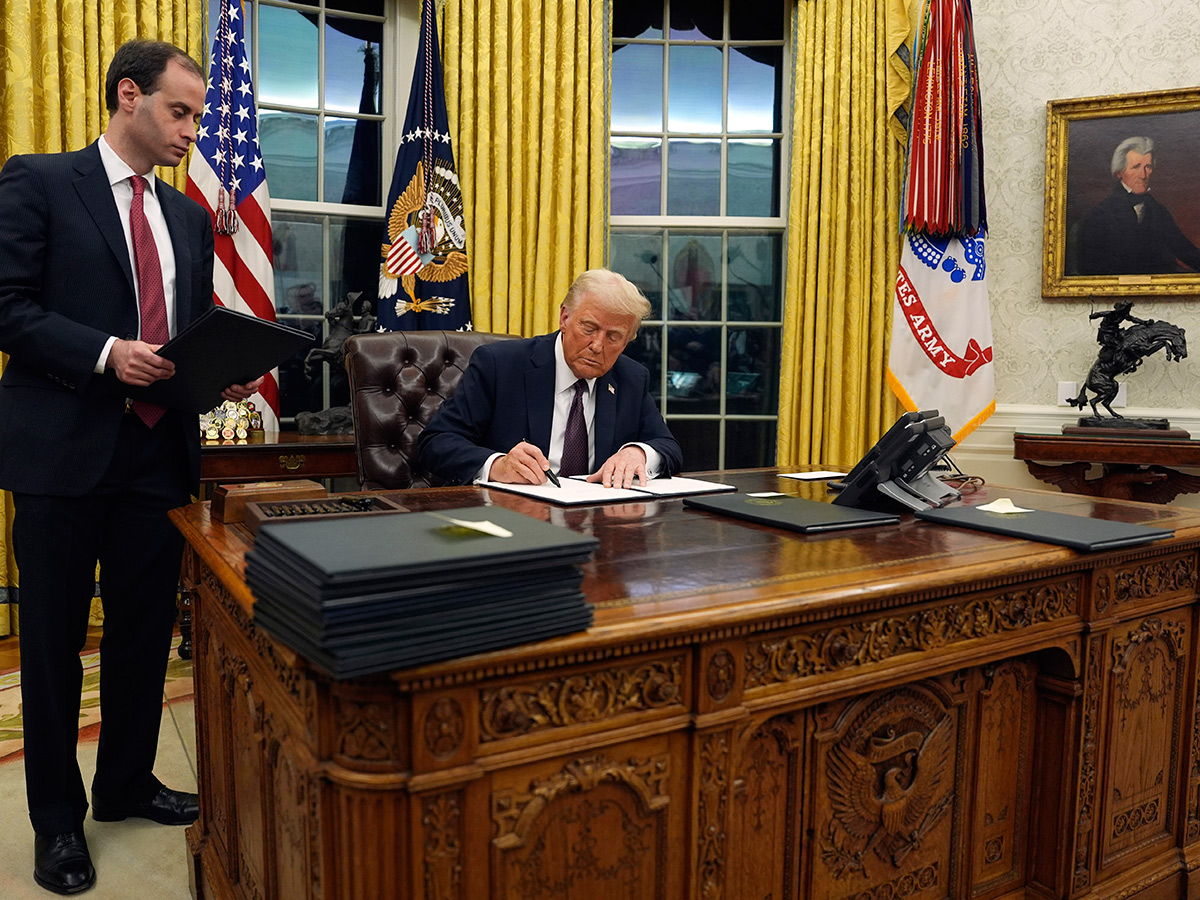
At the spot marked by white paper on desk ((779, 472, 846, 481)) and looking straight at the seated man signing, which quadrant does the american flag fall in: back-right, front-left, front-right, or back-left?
front-right

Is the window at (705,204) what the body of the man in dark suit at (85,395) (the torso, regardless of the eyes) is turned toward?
no

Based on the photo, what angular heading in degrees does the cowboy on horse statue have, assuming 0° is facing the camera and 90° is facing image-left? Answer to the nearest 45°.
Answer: approximately 270°

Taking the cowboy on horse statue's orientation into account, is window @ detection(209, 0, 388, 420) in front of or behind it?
behind

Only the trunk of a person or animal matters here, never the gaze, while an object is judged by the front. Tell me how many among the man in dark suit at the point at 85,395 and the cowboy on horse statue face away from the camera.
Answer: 0

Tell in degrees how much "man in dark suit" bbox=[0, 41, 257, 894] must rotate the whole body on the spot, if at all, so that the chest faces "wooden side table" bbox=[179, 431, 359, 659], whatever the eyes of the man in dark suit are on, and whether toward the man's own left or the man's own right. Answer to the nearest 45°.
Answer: approximately 135° to the man's own left

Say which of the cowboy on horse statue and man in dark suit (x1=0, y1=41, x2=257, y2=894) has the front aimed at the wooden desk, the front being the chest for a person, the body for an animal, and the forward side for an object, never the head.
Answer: the man in dark suit

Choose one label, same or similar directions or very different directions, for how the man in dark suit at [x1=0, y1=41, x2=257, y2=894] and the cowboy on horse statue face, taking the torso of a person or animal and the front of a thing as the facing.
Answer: same or similar directions

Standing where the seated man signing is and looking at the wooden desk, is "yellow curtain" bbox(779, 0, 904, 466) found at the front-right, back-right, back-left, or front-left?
back-left

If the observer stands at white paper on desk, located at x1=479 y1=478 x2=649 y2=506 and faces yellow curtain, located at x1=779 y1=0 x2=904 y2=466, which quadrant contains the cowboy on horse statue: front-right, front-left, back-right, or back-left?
front-right
